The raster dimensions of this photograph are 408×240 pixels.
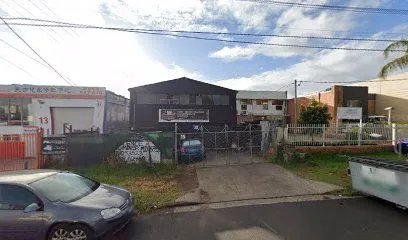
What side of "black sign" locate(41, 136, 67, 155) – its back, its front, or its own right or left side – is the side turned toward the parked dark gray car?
front

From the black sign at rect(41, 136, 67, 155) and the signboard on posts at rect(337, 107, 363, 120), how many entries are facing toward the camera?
2

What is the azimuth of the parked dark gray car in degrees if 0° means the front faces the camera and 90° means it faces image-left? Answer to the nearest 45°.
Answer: approximately 315°

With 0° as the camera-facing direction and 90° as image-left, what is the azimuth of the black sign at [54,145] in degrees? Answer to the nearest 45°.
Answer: approximately 0°

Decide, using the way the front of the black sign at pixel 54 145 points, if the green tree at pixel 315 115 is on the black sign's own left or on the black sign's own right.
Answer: on the black sign's own left

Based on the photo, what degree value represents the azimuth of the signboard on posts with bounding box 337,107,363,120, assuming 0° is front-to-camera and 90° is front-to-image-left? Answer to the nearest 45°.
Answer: approximately 0°

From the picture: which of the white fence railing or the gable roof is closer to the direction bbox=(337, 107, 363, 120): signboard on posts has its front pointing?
the white fence railing

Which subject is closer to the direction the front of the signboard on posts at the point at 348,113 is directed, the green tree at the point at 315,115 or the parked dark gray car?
the parked dark gray car

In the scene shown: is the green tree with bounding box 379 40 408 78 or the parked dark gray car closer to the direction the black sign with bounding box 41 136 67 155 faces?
the parked dark gray car

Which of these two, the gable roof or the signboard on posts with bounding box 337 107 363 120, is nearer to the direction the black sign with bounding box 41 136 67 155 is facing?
the signboard on posts
